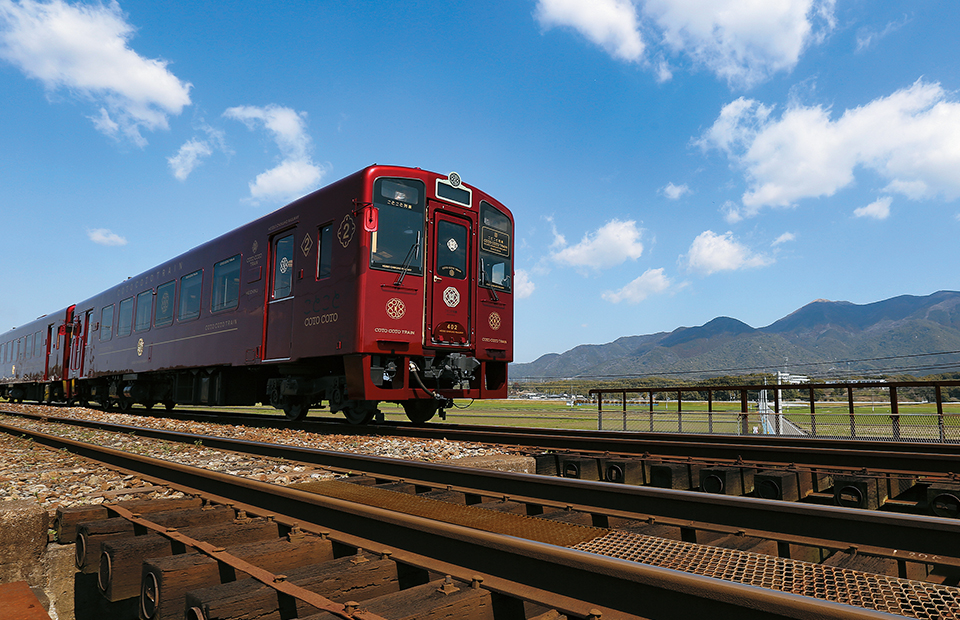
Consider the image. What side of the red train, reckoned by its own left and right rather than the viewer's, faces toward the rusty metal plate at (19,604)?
right

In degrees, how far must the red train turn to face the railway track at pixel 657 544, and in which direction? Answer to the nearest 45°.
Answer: approximately 45° to its right

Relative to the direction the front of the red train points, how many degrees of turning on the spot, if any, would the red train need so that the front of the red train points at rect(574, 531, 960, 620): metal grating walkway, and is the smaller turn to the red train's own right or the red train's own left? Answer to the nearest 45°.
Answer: approximately 45° to the red train's own right

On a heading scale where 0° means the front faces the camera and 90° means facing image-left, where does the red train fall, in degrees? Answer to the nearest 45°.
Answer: approximately 315°

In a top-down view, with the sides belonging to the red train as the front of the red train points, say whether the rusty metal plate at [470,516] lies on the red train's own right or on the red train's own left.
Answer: on the red train's own right
